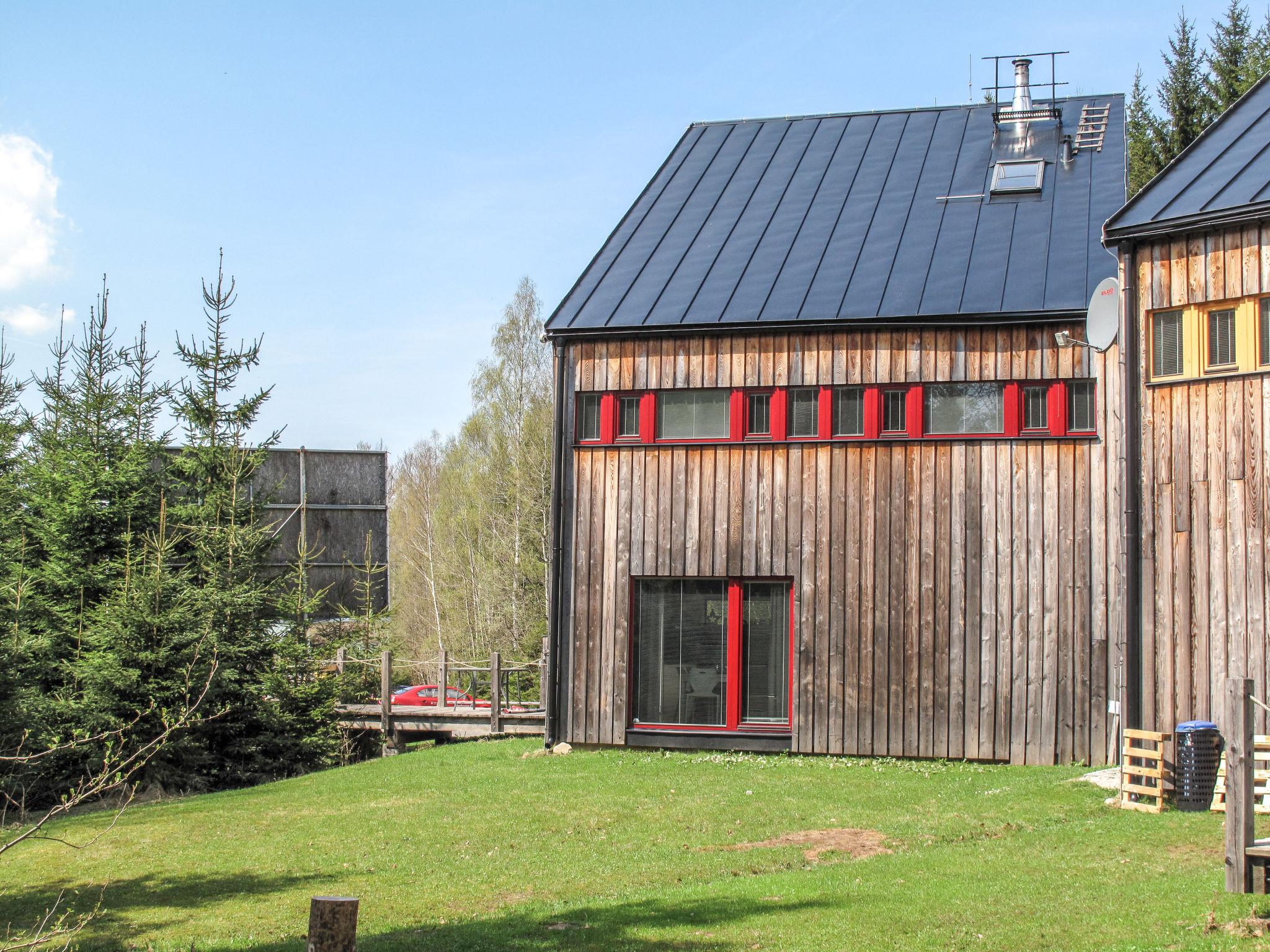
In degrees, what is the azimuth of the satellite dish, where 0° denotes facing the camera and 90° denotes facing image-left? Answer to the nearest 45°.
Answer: approximately 45°

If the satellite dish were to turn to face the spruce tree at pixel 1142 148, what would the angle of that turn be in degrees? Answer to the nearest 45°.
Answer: approximately 135° to its right
